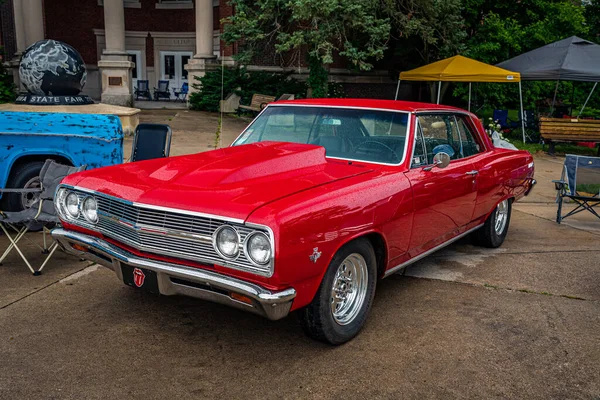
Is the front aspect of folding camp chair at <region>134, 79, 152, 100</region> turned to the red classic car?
yes

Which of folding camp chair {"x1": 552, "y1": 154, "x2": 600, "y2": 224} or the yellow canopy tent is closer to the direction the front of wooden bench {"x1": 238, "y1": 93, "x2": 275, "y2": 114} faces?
the folding camp chair

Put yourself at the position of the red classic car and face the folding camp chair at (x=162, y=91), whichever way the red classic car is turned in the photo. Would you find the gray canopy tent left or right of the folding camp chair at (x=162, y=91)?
right

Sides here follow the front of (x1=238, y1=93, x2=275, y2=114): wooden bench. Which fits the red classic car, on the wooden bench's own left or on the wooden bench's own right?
on the wooden bench's own left

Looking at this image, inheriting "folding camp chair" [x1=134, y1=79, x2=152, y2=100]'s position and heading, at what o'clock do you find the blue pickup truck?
The blue pickup truck is roughly at 12 o'clock from the folding camp chair.

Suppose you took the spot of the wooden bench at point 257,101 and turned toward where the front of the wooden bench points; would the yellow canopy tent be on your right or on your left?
on your left

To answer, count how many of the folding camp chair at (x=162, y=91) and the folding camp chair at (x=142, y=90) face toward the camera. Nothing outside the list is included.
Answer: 2
